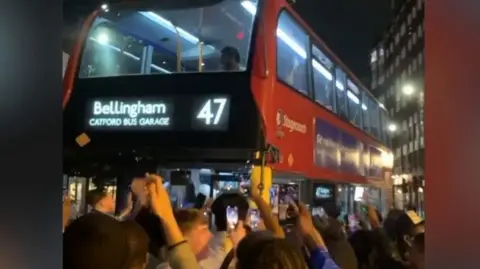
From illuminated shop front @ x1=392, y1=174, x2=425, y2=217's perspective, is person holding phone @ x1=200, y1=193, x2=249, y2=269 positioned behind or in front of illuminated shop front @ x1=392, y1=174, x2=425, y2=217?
in front

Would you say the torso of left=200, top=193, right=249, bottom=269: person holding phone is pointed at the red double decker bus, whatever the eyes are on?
yes

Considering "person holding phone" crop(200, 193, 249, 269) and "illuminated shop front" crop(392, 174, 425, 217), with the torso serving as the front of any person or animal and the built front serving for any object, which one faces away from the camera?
the person holding phone

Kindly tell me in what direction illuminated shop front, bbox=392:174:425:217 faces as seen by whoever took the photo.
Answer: facing the viewer and to the left of the viewer

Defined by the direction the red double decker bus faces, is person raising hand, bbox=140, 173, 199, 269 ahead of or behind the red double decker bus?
ahead

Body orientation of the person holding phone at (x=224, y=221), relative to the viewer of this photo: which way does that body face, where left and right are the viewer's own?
facing away from the viewer

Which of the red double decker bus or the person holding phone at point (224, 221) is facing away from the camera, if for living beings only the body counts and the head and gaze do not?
the person holding phone

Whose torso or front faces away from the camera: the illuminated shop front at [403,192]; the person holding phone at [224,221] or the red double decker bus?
the person holding phone

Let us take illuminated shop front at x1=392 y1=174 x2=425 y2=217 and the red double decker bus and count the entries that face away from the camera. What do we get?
0
